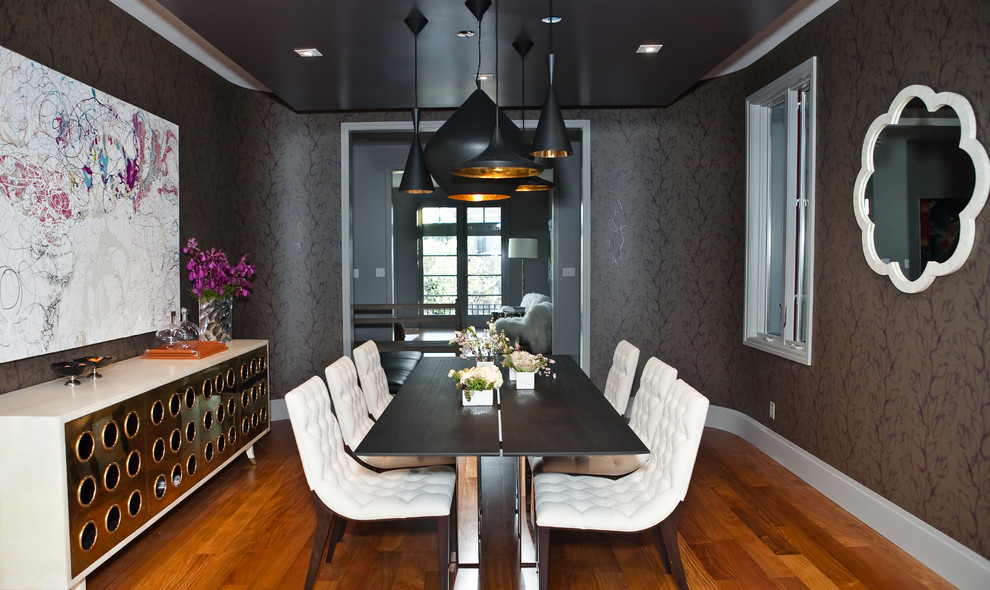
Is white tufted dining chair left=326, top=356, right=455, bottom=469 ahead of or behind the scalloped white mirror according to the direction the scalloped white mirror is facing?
ahead

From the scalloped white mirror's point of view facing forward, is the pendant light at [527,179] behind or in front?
in front

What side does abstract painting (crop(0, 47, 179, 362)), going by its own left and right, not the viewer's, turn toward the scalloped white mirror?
front

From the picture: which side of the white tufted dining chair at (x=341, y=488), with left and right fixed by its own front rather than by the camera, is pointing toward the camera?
right

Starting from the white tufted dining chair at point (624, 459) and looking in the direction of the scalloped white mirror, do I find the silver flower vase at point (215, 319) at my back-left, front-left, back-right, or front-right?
back-left

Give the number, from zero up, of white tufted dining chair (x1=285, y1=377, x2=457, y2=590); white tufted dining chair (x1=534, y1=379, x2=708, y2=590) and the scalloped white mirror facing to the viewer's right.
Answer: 1

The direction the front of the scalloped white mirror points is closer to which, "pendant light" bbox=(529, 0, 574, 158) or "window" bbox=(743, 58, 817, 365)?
the pendant light

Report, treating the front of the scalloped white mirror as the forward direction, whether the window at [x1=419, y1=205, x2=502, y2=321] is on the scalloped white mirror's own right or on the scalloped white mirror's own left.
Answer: on the scalloped white mirror's own right

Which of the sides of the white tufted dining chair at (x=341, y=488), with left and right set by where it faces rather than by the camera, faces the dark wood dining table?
front

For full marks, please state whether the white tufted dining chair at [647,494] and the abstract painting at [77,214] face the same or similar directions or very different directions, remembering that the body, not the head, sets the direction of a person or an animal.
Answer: very different directions

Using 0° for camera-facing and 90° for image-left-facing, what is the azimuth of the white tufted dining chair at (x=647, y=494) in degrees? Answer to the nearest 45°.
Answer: approximately 90°

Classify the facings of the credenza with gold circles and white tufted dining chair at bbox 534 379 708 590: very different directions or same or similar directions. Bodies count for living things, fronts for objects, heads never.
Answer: very different directions

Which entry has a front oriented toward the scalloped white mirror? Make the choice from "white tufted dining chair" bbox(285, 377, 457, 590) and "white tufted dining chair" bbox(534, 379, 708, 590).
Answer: "white tufted dining chair" bbox(285, 377, 457, 590)

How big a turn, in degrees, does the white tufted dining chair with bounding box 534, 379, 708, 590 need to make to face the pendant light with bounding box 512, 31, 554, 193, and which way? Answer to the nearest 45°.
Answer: approximately 45° to its right
